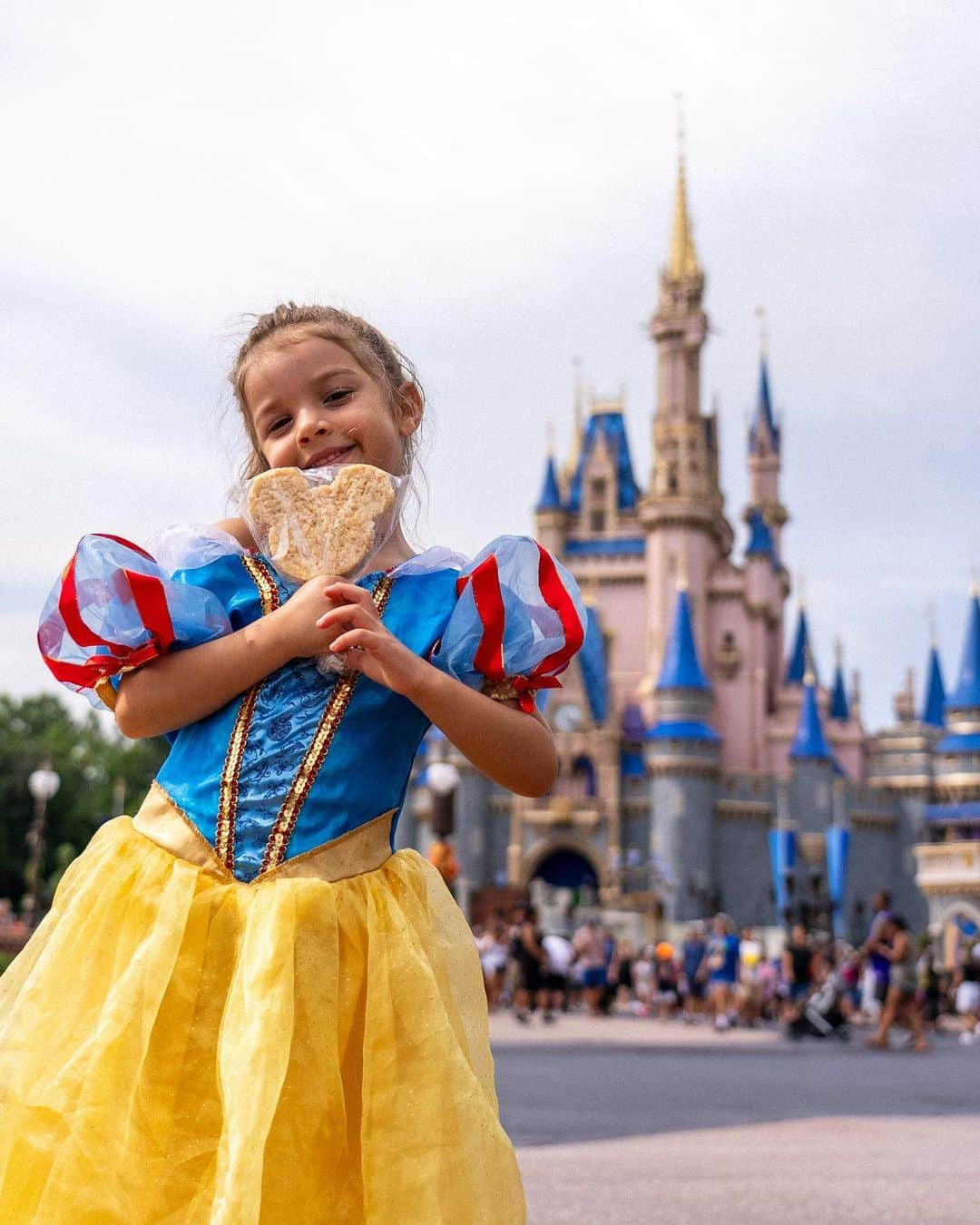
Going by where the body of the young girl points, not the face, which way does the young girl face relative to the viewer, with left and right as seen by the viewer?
facing the viewer

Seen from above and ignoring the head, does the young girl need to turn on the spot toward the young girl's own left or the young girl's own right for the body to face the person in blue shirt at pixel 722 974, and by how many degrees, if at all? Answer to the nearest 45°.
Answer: approximately 180°

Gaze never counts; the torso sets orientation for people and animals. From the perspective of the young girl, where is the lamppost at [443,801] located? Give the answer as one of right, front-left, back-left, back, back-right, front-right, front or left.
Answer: back

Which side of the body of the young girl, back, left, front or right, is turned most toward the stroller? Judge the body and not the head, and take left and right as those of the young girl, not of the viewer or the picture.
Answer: back
